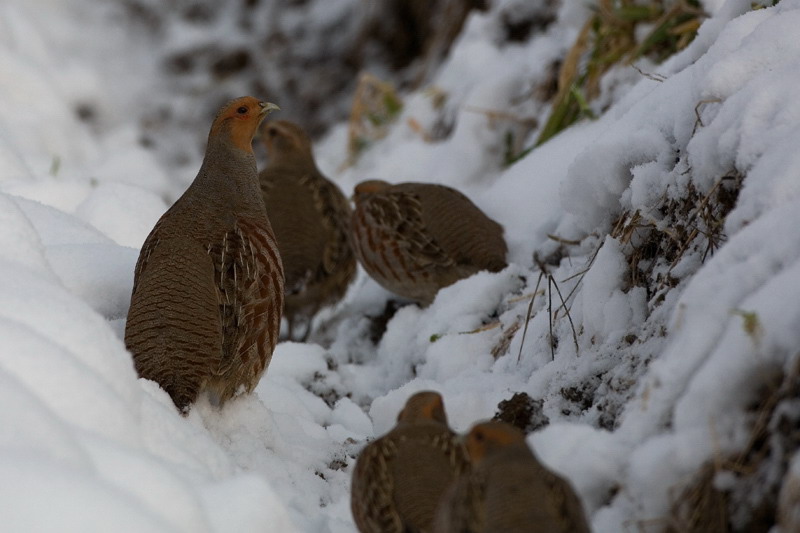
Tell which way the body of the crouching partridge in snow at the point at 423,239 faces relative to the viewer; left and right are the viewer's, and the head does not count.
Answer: facing to the left of the viewer

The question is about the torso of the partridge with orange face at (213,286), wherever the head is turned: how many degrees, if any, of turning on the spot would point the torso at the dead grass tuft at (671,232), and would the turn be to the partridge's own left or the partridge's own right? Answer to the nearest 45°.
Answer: approximately 90° to the partridge's own right

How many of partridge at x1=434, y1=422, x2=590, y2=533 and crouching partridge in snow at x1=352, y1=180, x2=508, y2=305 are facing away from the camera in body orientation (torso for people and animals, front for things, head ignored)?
1

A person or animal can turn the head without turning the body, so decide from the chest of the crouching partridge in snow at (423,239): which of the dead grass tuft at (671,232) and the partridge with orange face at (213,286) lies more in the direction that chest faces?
the partridge with orange face

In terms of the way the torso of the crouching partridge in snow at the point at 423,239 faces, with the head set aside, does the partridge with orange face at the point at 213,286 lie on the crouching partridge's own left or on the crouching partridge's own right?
on the crouching partridge's own left

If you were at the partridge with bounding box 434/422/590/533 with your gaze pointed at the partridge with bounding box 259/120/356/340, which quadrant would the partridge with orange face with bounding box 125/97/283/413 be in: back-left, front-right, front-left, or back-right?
front-left

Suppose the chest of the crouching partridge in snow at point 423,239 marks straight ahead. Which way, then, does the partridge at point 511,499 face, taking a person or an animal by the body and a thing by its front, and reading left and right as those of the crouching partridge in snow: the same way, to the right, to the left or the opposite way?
to the right

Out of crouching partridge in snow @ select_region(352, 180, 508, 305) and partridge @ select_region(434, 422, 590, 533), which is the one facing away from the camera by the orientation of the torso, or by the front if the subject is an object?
the partridge

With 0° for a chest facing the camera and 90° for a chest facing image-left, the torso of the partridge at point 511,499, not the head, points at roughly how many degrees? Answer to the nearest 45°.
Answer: approximately 180°

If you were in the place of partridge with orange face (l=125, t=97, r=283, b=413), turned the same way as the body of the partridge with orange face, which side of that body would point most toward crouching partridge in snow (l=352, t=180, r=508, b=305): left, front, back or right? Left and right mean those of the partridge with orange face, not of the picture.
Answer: front

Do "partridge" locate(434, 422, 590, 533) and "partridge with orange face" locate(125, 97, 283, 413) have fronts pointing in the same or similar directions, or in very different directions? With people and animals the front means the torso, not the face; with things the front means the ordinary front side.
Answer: same or similar directions
